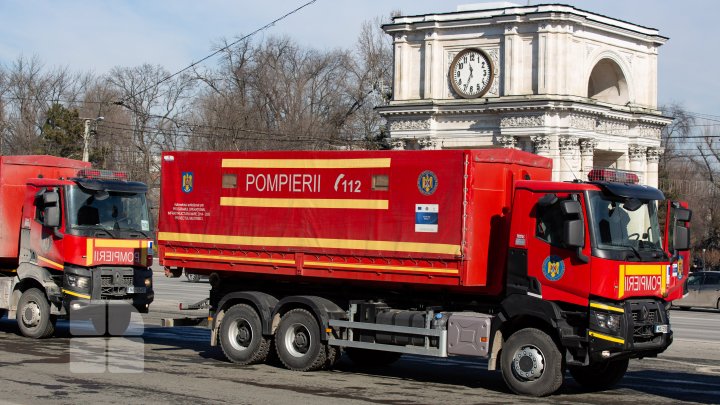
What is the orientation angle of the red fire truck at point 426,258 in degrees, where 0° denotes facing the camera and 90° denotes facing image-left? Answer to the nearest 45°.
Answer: approximately 315°

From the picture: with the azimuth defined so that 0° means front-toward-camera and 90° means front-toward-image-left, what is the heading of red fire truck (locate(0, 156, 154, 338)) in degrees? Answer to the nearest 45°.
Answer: approximately 315°

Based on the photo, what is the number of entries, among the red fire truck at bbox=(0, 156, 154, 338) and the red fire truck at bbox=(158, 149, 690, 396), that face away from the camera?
0

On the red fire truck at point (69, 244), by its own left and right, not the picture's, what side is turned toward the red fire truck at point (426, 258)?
front

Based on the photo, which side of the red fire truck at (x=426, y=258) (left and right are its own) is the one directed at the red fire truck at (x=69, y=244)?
back
